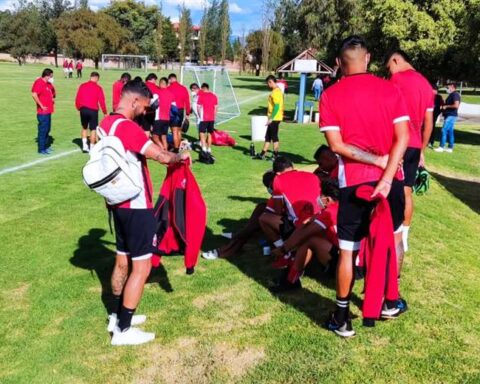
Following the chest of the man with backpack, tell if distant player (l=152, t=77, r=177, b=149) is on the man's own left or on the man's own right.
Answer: on the man's own left

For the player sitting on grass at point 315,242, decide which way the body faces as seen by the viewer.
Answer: to the viewer's left

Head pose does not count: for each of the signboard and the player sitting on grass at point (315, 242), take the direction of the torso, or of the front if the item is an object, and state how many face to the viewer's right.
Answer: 0

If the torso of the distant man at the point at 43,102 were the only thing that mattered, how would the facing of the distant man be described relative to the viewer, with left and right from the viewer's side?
facing the viewer and to the right of the viewer

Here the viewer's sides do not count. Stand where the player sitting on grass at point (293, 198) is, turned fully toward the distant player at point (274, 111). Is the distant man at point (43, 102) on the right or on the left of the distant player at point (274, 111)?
left

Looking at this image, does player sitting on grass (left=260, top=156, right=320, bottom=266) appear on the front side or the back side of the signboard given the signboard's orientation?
on the front side

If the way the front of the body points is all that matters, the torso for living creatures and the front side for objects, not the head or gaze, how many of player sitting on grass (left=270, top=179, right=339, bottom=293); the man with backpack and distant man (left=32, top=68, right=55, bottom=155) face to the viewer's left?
1

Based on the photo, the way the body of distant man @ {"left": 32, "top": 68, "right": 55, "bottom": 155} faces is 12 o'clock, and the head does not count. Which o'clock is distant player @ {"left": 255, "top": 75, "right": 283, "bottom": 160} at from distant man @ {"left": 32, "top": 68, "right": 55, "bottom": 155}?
distant player @ {"left": 255, "top": 75, "right": 283, "bottom": 160} is roughly at 11 o'clock from distant man @ {"left": 32, "top": 68, "right": 55, "bottom": 155}.

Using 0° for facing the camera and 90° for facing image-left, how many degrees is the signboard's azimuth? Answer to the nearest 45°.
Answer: approximately 0°

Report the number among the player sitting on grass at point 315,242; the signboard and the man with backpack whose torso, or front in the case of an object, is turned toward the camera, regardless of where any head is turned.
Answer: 1

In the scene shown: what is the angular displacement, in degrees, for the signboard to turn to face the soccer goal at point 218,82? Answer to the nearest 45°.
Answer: approximately 135° to its right

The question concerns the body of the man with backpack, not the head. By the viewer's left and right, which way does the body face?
facing to the right of the viewer

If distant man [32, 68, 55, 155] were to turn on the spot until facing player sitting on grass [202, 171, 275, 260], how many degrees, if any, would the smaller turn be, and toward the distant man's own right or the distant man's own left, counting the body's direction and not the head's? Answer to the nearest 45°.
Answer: approximately 45° to the distant man's own right

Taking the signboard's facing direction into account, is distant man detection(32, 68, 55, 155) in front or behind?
in front

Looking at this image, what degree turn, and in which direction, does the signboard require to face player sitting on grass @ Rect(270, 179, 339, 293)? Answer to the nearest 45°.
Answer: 0° — it already faces them
